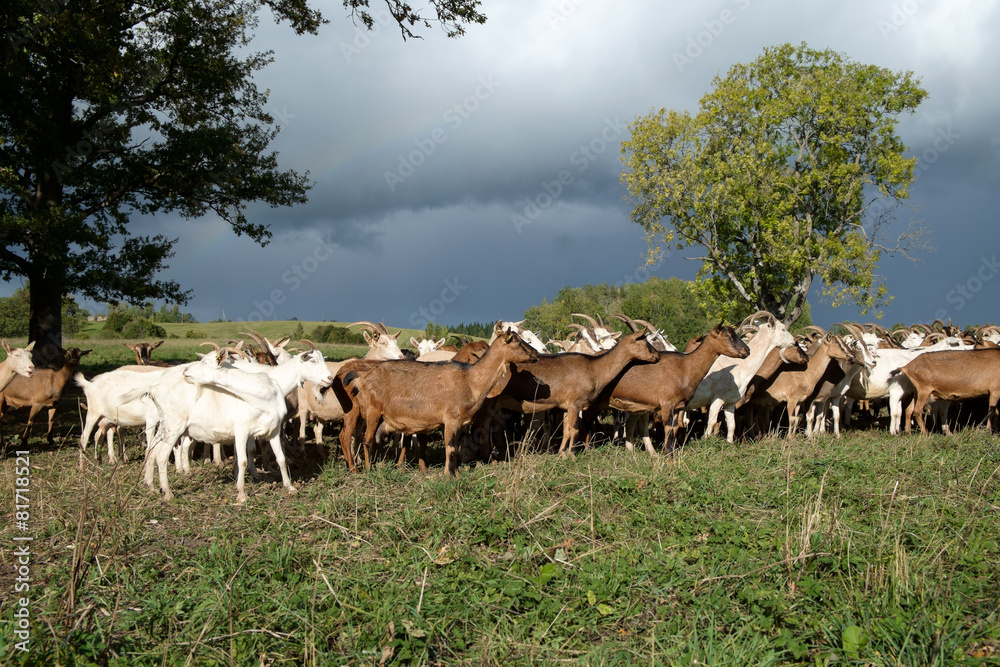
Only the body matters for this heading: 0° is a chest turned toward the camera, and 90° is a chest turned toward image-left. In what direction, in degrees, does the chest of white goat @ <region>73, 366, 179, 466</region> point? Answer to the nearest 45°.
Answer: approximately 270°

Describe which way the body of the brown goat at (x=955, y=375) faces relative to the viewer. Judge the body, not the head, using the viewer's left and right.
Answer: facing to the right of the viewer

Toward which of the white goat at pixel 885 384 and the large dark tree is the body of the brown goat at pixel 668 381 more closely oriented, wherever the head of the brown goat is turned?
the white goat

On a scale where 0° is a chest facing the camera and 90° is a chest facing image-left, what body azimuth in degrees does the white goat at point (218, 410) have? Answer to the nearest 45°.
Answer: approximately 270°

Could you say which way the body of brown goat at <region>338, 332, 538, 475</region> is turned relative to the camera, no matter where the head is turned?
to the viewer's right

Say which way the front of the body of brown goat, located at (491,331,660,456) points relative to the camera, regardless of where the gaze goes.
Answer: to the viewer's right

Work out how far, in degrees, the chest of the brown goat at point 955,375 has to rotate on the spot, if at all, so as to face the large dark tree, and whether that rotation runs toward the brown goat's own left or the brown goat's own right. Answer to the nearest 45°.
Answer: approximately 180°

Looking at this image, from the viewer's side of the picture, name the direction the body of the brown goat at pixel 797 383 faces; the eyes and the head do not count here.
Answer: to the viewer's right

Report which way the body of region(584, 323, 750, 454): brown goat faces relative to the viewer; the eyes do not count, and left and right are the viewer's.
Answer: facing to the right of the viewer
